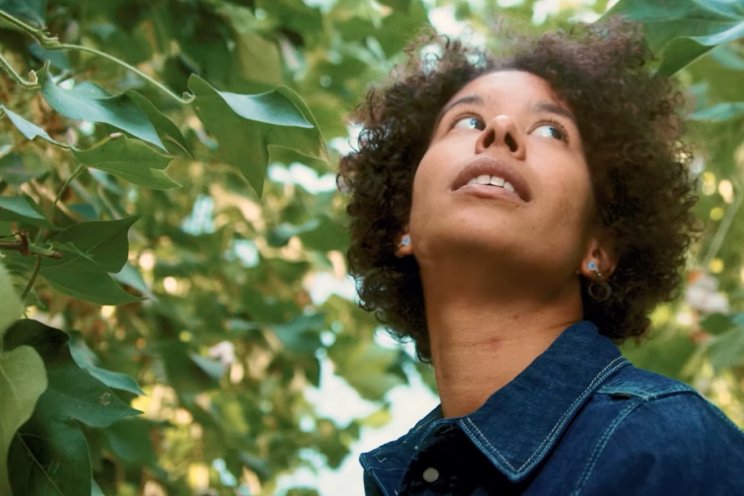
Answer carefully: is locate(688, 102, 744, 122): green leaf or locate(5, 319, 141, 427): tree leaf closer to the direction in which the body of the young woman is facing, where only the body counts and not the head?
the tree leaf

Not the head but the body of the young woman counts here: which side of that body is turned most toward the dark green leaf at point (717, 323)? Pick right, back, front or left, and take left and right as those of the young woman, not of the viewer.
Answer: back

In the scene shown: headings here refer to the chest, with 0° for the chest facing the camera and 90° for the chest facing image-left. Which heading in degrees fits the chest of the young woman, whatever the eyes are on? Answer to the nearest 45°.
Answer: approximately 45°
